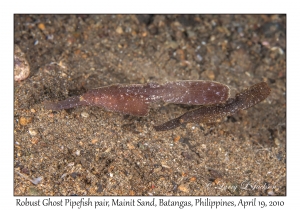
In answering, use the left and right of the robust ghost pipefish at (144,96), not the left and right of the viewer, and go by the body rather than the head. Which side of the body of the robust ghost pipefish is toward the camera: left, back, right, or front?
left

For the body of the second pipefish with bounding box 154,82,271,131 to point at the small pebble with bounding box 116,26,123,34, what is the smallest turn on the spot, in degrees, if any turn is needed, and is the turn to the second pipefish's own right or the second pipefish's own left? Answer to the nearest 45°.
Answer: approximately 45° to the second pipefish's own right

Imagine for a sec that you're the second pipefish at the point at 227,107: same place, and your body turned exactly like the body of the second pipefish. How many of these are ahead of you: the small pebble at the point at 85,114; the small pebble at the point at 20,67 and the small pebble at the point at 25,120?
3

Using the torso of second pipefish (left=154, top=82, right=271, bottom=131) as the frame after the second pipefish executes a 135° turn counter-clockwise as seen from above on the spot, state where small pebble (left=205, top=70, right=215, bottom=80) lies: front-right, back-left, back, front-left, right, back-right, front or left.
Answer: back-left

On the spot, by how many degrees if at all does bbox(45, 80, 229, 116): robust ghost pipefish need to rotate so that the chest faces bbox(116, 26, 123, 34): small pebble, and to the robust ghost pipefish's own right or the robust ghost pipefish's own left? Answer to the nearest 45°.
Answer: approximately 90° to the robust ghost pipefish's own right

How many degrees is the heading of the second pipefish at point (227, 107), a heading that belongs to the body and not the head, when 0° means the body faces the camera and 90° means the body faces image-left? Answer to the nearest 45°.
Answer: approximately 90°

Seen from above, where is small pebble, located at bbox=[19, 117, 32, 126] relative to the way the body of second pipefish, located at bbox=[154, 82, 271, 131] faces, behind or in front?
in front

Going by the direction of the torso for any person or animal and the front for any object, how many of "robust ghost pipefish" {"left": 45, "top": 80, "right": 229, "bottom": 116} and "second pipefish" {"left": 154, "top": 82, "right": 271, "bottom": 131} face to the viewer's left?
2
